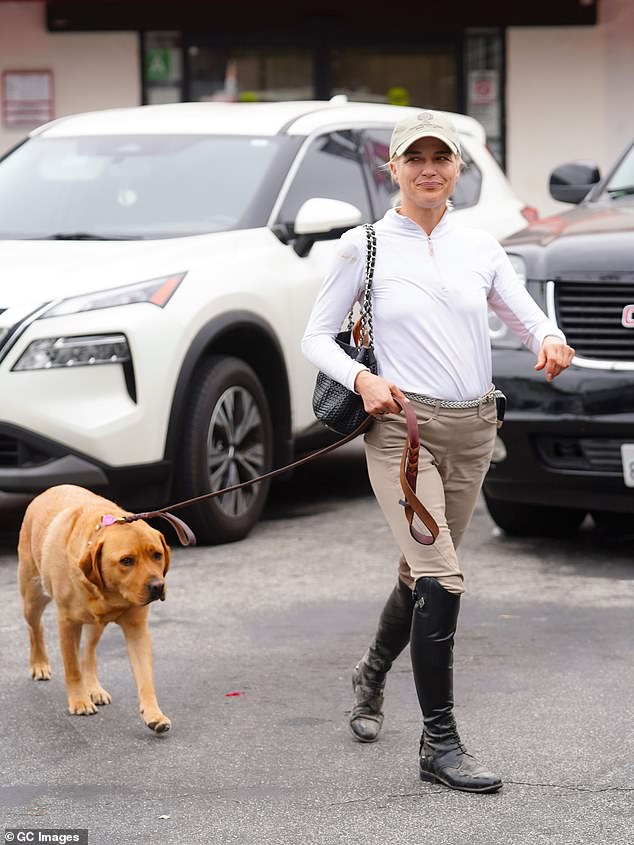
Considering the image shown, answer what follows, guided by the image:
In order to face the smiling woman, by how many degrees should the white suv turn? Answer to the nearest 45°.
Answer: approximately 45° to its left

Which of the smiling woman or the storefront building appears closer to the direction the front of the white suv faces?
the smiling woman

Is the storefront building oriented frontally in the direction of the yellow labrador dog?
yes

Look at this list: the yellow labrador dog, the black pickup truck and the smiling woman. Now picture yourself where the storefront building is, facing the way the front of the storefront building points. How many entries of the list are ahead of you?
3

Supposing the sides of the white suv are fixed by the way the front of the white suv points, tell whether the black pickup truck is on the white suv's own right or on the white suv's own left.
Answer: on the white suv's own left
